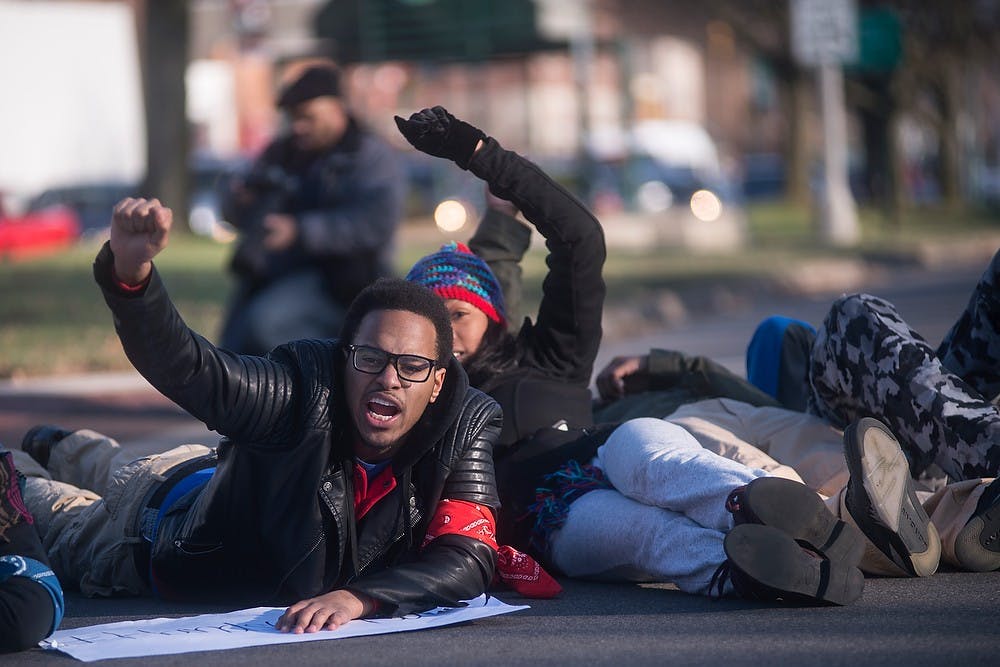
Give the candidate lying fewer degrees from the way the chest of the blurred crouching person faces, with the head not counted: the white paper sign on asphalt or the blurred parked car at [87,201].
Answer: the white paper sign on asphalt

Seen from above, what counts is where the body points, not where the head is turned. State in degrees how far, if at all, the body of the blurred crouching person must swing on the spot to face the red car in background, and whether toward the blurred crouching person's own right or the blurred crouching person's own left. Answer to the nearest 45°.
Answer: approximately 135° to the blurred crouching person's own right

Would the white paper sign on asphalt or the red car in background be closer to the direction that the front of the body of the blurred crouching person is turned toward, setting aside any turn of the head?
the white paper sign on asphalt
